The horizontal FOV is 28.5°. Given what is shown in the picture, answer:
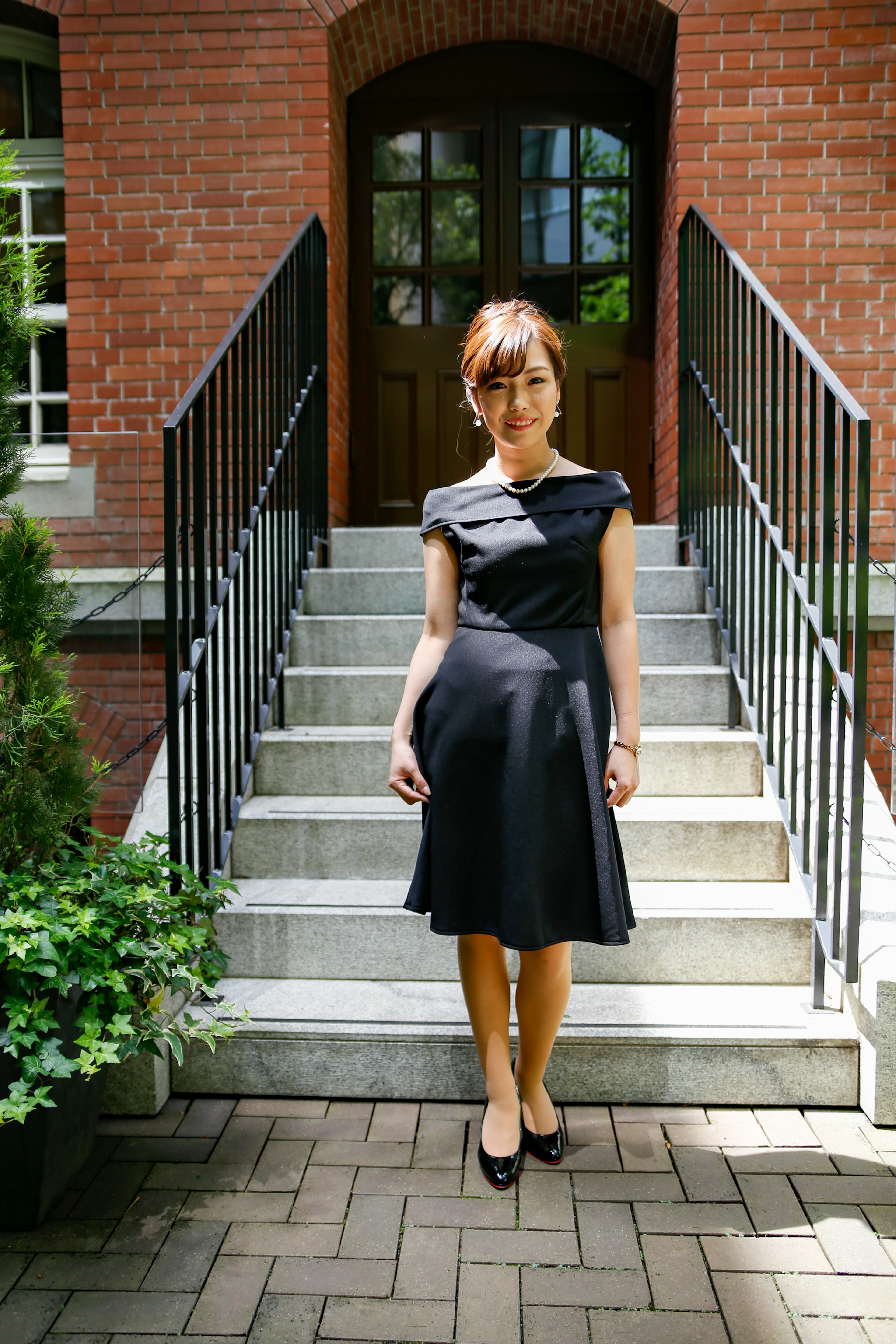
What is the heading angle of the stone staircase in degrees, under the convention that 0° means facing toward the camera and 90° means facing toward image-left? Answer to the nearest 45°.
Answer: approximately 0°

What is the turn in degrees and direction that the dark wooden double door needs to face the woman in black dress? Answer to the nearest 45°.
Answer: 0° — it already faces them

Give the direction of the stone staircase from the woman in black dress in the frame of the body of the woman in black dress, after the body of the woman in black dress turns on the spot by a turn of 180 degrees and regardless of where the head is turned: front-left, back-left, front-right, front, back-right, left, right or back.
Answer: front

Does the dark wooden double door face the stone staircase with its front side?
yes

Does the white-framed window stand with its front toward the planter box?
yes

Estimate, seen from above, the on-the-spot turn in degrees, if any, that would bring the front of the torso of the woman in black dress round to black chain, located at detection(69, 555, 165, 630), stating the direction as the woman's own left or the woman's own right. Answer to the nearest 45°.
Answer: approximately 135° to the woman's own right

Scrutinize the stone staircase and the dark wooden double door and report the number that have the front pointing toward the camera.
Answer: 2
